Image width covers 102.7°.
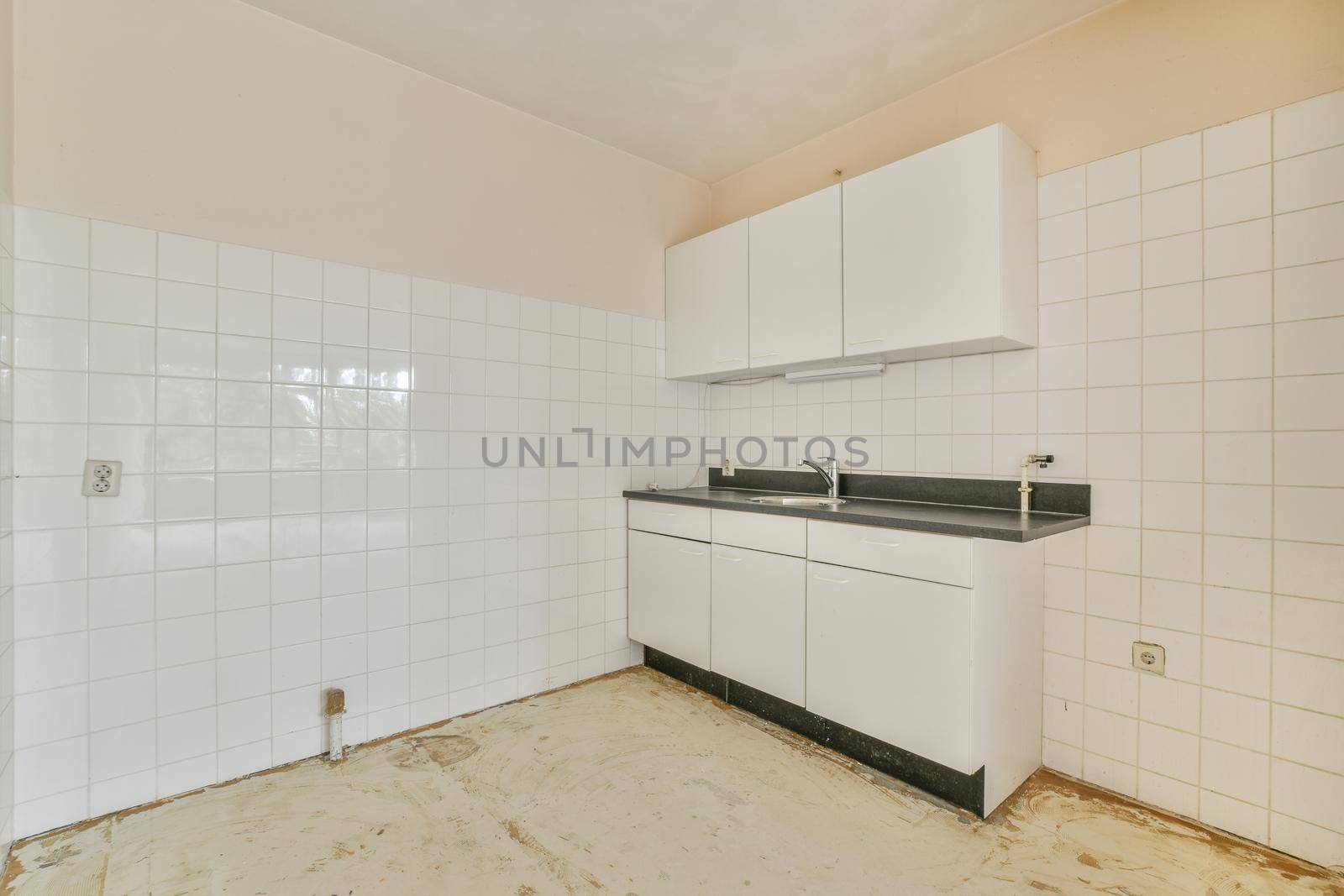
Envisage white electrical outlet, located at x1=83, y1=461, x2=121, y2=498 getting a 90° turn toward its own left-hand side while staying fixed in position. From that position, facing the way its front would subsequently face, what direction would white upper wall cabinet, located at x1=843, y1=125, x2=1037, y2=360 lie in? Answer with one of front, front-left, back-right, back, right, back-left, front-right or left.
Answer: front-right

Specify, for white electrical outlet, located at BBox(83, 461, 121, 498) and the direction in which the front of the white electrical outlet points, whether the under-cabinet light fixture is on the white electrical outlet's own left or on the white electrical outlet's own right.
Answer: on the white electrical outlet's own left

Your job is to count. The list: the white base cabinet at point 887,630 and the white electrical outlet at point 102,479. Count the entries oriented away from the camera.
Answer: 0

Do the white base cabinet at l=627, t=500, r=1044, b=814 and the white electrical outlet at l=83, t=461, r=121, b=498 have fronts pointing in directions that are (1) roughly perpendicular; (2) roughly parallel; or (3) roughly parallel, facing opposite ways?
roughly perpendicular

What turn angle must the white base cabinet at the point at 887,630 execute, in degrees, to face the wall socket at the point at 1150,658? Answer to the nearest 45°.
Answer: approximately 135° to its left

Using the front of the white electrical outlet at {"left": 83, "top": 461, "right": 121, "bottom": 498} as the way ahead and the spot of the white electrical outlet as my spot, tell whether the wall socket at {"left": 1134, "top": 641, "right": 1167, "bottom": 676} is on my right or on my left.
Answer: on my left

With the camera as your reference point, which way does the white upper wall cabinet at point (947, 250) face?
facing the viewer and to the left of the viewer

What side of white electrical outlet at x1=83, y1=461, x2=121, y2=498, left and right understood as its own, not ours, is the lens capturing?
front

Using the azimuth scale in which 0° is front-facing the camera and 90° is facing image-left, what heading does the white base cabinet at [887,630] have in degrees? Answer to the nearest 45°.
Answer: approximately 45°
